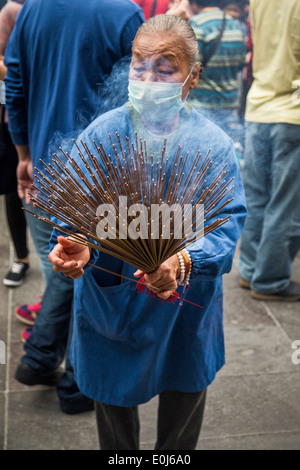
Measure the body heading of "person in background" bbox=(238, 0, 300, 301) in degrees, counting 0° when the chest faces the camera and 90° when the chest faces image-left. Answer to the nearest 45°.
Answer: approximately 225°

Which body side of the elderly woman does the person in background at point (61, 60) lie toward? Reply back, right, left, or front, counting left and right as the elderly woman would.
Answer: back

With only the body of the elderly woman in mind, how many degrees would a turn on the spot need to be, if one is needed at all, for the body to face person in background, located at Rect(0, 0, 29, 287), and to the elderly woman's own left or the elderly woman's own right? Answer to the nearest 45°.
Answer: approximately 135° to the elderly woman's own right

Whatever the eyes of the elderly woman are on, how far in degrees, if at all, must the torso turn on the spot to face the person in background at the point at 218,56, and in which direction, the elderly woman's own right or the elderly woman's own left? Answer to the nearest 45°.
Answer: approximately 180°

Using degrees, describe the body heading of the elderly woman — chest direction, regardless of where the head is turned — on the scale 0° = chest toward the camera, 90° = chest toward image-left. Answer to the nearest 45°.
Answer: approximately 0°

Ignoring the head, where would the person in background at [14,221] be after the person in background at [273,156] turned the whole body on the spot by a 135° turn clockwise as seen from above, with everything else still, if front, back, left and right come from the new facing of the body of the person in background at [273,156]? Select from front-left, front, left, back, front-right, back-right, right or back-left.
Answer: right
